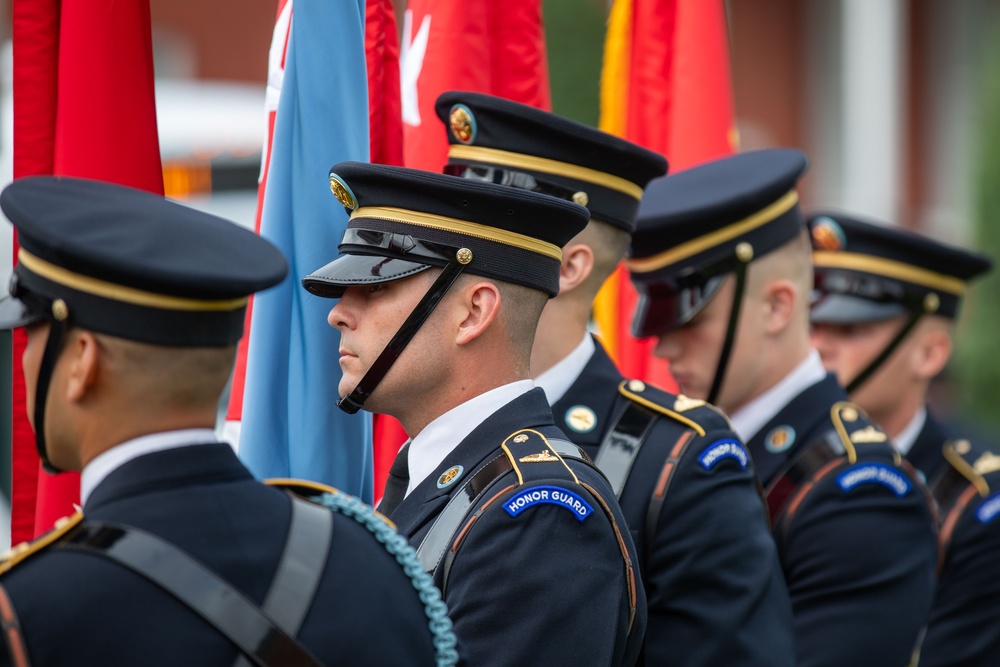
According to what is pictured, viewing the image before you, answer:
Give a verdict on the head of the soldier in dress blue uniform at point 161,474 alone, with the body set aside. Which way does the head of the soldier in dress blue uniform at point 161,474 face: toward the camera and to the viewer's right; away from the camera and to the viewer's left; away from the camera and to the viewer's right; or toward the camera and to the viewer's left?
away from the camera and to the viewer's left

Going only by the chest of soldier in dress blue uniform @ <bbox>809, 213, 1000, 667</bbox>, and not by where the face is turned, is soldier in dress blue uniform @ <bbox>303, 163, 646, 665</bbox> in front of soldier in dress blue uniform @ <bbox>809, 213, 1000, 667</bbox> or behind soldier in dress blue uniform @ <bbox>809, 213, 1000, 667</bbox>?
in front

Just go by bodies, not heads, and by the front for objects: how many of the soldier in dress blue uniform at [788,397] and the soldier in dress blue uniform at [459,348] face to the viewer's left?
2

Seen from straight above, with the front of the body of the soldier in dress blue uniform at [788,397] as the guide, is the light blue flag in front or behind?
in front

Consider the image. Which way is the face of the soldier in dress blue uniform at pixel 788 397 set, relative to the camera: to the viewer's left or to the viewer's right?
to the viewer's left

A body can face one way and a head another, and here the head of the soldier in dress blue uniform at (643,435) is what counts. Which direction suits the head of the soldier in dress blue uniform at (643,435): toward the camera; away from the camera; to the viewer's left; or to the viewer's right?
to the viewer's left

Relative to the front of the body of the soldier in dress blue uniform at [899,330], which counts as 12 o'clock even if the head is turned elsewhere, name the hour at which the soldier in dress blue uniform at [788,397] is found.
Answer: the soldier in dress blue uniform at [788,397] is roughly at 11 o'clock from the soldier in dress blue uniform at [899,330].

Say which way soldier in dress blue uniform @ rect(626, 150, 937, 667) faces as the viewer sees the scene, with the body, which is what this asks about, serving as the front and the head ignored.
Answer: to the viewer's left

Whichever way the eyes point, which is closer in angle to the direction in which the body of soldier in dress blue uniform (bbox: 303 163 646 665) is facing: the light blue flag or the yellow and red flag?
the light blue flag

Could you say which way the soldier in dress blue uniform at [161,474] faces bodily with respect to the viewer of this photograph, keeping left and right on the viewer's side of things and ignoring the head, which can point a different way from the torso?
facing away from the viewer and to the left of the viewer

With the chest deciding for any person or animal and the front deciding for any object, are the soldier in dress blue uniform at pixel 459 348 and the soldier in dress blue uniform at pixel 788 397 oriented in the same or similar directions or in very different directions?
same or similar directions

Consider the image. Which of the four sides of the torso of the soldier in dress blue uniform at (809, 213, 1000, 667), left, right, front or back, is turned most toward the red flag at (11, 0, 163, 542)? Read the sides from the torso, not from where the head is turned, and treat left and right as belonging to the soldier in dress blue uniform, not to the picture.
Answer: front

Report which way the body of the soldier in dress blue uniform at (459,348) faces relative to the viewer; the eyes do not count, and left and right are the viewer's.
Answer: facing to the left of the viewer

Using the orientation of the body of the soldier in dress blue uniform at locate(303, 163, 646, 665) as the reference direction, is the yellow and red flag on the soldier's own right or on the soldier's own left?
on the soldier's own right

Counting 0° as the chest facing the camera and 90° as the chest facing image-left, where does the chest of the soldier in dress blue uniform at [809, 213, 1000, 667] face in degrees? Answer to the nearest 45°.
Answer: approximately 45°
